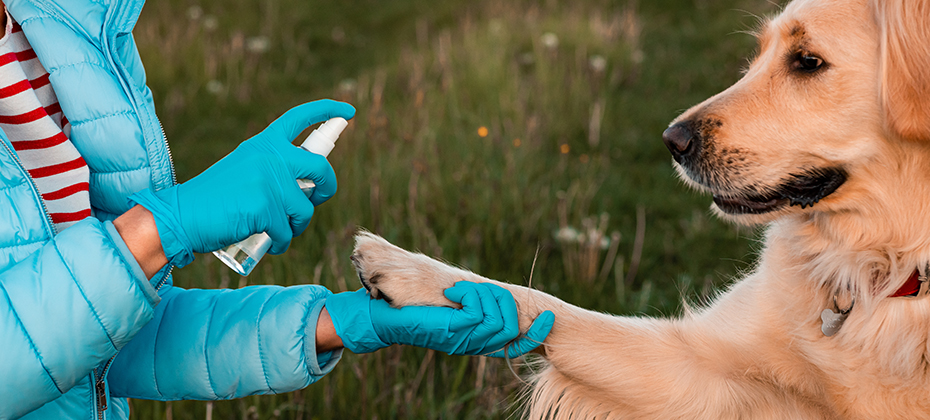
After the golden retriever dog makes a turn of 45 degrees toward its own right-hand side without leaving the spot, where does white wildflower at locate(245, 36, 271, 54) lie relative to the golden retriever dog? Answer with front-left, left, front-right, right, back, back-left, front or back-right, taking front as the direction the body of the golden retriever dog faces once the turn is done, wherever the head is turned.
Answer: front-right

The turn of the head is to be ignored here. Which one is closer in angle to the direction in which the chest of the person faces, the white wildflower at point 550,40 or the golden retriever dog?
the golden retriever dog

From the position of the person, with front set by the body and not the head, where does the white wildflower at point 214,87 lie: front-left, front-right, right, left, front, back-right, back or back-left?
back-left

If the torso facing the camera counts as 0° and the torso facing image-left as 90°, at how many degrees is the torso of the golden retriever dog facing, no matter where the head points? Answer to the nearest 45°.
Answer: approximately 45°

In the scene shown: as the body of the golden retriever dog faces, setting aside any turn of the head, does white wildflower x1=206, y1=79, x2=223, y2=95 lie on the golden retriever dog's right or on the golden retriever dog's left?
on the golden retriever dog's right

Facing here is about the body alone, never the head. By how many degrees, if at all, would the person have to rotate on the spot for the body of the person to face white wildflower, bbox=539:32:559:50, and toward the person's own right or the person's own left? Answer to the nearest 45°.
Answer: approximately 90° to the person's own left

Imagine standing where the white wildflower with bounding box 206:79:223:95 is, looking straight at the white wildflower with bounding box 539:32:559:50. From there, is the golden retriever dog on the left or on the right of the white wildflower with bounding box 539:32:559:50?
right

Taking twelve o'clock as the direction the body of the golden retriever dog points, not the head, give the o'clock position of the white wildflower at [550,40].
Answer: The white wildflower is roughly at 4 o'clock from the golden retriever dog.

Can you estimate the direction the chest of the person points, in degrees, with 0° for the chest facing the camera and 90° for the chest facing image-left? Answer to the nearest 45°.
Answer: approximately 315°

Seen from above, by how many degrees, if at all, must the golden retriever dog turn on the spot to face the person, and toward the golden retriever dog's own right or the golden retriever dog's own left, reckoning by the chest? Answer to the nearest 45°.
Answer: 0° — it already faces them
